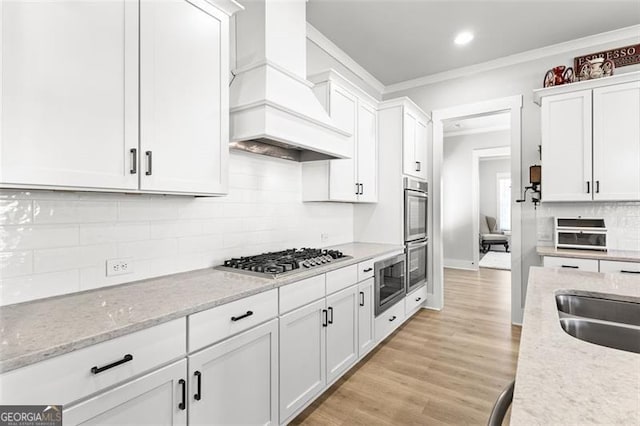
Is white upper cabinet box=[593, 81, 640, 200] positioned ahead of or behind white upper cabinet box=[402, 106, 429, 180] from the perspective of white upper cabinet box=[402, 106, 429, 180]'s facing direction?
ahead

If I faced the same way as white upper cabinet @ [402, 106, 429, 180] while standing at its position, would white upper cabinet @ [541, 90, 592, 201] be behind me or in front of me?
in front

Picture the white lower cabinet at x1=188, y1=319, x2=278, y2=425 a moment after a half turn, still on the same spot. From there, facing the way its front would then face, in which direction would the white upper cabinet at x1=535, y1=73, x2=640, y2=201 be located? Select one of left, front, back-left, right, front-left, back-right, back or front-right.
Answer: back-right

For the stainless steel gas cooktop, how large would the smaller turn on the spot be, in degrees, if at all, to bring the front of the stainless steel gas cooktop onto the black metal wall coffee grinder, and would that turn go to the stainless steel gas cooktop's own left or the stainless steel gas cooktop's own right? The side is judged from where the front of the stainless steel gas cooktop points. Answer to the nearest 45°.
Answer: approximately 45° to the stainless steel gas cooktop's own left

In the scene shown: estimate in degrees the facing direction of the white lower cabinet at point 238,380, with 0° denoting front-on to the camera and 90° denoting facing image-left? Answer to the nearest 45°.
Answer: approximately 315°

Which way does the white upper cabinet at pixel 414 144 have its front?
to the viewer's right

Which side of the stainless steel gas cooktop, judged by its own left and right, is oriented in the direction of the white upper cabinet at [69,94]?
right

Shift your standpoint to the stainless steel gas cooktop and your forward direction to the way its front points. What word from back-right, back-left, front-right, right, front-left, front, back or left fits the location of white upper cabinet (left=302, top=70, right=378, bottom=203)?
left

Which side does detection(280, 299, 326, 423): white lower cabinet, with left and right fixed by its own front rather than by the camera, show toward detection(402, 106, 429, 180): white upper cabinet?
left

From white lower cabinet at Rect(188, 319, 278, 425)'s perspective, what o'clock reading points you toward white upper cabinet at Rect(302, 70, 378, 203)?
The white upper cabinet is roughly at 9 o'clock from the white lower cabinet.

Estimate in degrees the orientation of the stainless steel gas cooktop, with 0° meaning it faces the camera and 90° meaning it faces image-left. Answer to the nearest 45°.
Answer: approximately 315°
